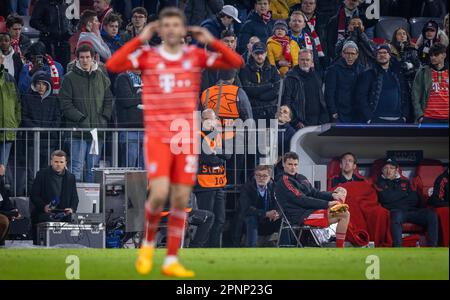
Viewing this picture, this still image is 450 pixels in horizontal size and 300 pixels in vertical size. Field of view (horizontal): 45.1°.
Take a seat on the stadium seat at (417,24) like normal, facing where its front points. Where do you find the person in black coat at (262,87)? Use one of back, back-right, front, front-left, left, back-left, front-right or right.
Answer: front-right

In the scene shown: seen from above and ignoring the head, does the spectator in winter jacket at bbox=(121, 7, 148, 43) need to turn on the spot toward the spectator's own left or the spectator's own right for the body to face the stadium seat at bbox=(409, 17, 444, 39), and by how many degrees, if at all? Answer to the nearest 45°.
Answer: approximately 135° to the spectator's own left

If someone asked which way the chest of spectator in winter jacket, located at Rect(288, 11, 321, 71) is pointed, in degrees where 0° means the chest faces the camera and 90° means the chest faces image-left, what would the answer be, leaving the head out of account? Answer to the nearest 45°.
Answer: approximately 0°

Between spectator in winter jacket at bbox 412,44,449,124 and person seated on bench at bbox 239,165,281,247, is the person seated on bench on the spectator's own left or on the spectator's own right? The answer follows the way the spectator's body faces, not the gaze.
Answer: on the spectator's own right

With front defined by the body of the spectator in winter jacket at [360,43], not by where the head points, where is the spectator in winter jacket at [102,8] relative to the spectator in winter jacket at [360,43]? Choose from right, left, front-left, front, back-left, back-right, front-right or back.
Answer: right
